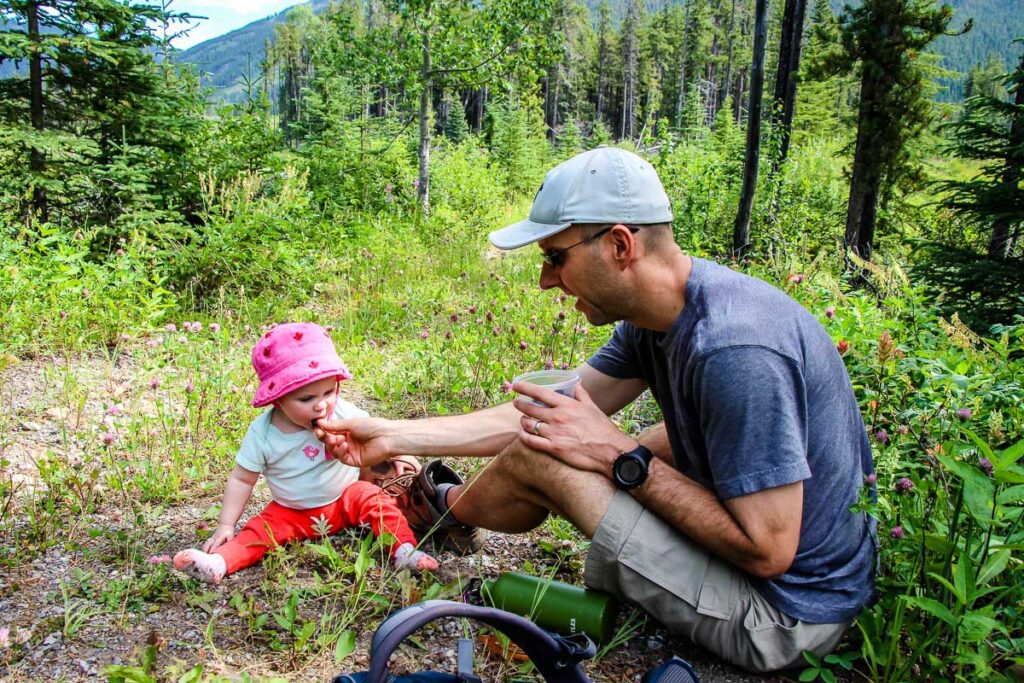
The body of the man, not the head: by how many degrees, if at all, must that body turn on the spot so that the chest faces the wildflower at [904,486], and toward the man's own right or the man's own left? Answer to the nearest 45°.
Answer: approximately 180°

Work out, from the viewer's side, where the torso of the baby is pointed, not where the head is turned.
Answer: toward the camera

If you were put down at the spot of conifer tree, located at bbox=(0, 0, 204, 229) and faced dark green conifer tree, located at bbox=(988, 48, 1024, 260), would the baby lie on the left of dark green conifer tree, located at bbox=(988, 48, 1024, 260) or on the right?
right

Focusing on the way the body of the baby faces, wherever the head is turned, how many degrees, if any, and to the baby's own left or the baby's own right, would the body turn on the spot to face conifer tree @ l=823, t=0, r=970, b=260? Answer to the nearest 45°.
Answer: approximately 135° to the baby's own left

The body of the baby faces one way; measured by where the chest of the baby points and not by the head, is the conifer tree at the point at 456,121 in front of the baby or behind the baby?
behind

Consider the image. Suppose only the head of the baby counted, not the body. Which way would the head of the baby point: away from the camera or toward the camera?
toward the camera

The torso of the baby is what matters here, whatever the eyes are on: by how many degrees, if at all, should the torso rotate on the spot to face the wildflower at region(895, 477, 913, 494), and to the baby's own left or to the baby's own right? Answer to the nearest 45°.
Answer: approximately 45° to the baby's own left

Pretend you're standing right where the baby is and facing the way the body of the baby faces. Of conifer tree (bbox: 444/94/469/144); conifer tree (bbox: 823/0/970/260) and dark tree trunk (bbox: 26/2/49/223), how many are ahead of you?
0

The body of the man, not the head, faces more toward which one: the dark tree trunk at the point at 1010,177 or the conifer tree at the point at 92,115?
the conifer tree

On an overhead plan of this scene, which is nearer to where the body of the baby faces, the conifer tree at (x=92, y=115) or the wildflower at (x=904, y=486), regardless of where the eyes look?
the wildflower

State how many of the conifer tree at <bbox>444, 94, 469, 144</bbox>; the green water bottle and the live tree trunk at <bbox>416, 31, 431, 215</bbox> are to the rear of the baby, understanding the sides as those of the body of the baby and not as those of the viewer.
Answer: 2

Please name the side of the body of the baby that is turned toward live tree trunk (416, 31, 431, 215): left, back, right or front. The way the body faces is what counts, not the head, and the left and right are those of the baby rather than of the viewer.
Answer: back

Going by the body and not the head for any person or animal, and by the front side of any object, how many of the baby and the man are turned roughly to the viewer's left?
1

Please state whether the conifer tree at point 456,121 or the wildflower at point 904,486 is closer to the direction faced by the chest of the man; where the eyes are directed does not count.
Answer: the conifer tree

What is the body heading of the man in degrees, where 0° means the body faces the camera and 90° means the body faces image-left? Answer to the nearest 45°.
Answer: approximately 90°

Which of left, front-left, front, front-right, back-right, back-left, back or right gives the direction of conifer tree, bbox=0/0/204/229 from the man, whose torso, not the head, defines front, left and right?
front-right

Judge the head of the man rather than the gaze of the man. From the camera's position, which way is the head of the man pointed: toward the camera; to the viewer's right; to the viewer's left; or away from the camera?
to the viewer's left

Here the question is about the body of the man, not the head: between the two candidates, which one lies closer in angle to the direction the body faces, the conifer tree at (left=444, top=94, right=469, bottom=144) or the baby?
the baby

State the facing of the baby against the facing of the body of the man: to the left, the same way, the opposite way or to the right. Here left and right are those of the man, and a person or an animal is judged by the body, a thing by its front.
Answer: to the left
